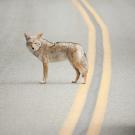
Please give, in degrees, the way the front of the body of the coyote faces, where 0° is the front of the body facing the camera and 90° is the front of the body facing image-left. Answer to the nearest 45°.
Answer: approximately 90°
